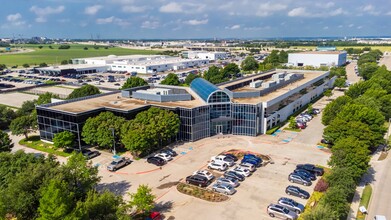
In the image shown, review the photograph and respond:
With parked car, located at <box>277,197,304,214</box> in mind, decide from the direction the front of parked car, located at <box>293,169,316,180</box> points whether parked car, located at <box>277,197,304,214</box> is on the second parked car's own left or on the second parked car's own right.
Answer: on the second parked car's own right

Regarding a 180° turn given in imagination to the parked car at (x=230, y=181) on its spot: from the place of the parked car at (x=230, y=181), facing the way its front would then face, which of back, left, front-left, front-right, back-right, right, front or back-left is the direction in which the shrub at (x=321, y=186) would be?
front-left

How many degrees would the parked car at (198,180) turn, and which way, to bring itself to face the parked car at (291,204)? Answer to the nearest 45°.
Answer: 0° — it already faces it

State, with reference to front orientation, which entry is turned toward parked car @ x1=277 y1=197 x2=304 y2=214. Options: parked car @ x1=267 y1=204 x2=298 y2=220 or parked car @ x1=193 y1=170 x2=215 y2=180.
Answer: parked car @ x1=193 y1=170 x2=215 y2=180

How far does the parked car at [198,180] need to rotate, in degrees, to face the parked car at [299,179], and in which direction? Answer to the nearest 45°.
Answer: approximately 45° to its left
